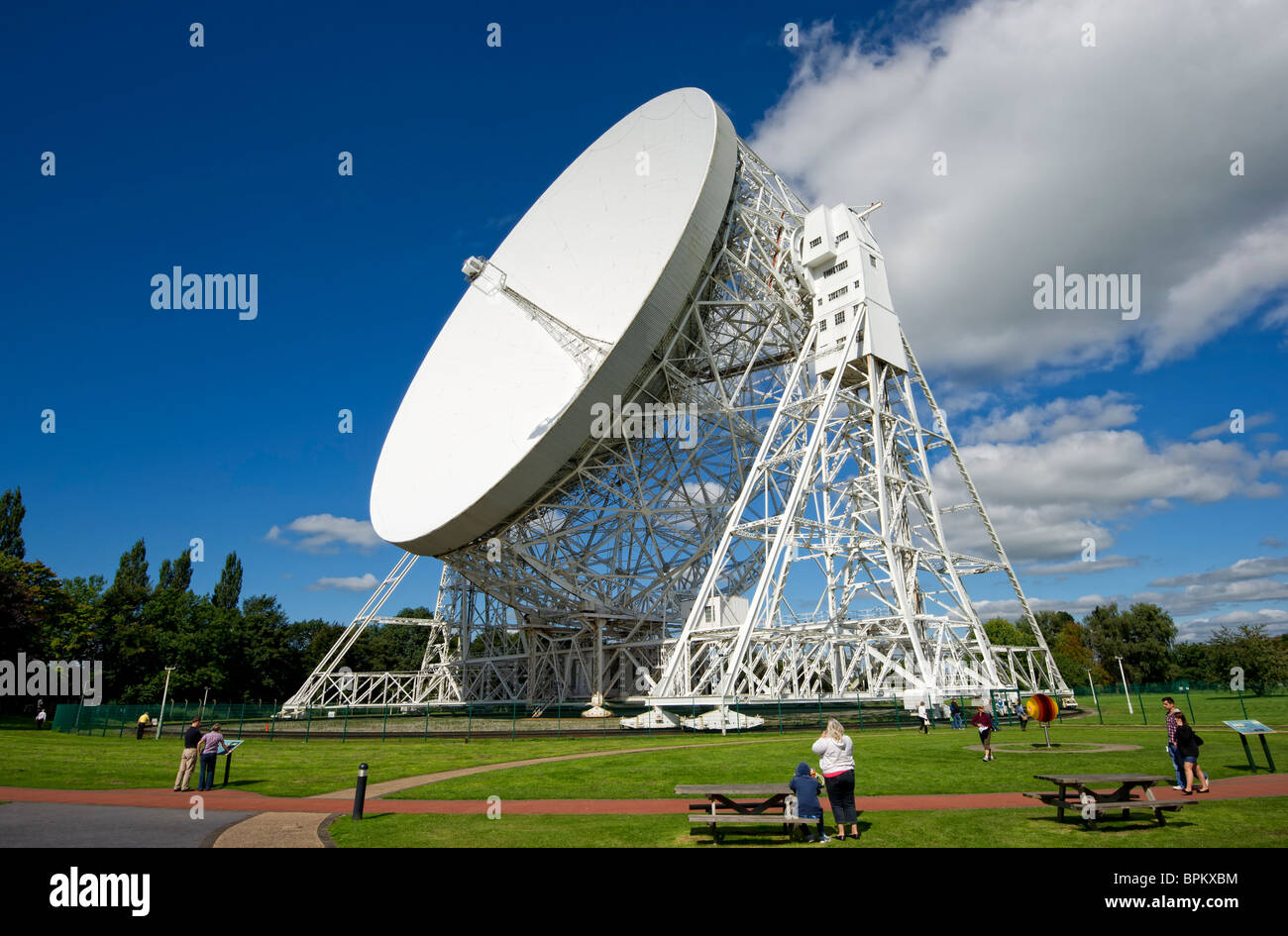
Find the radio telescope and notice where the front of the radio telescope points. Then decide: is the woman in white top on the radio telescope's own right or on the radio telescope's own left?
on the radio telescope's own left

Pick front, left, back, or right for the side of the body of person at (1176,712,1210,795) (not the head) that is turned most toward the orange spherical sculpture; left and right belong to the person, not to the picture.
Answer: right

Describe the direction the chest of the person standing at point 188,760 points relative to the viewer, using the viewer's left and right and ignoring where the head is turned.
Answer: facing away from the viewer and to the right of the viewer

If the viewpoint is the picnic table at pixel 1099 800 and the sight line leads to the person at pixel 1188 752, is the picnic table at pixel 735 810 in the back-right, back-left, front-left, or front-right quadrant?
back-left

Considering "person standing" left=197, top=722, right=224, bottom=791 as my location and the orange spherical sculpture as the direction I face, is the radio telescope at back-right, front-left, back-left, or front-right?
front-left

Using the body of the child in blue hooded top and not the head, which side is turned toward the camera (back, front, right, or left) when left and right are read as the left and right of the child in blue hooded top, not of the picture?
back

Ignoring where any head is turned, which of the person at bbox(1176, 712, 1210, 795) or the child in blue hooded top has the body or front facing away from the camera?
the child in blue hooded top

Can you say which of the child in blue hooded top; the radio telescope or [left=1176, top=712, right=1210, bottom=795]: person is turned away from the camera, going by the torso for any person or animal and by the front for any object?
the child in blue hooded top

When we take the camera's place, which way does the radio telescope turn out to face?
facing the viewer and to the left of the viewer
